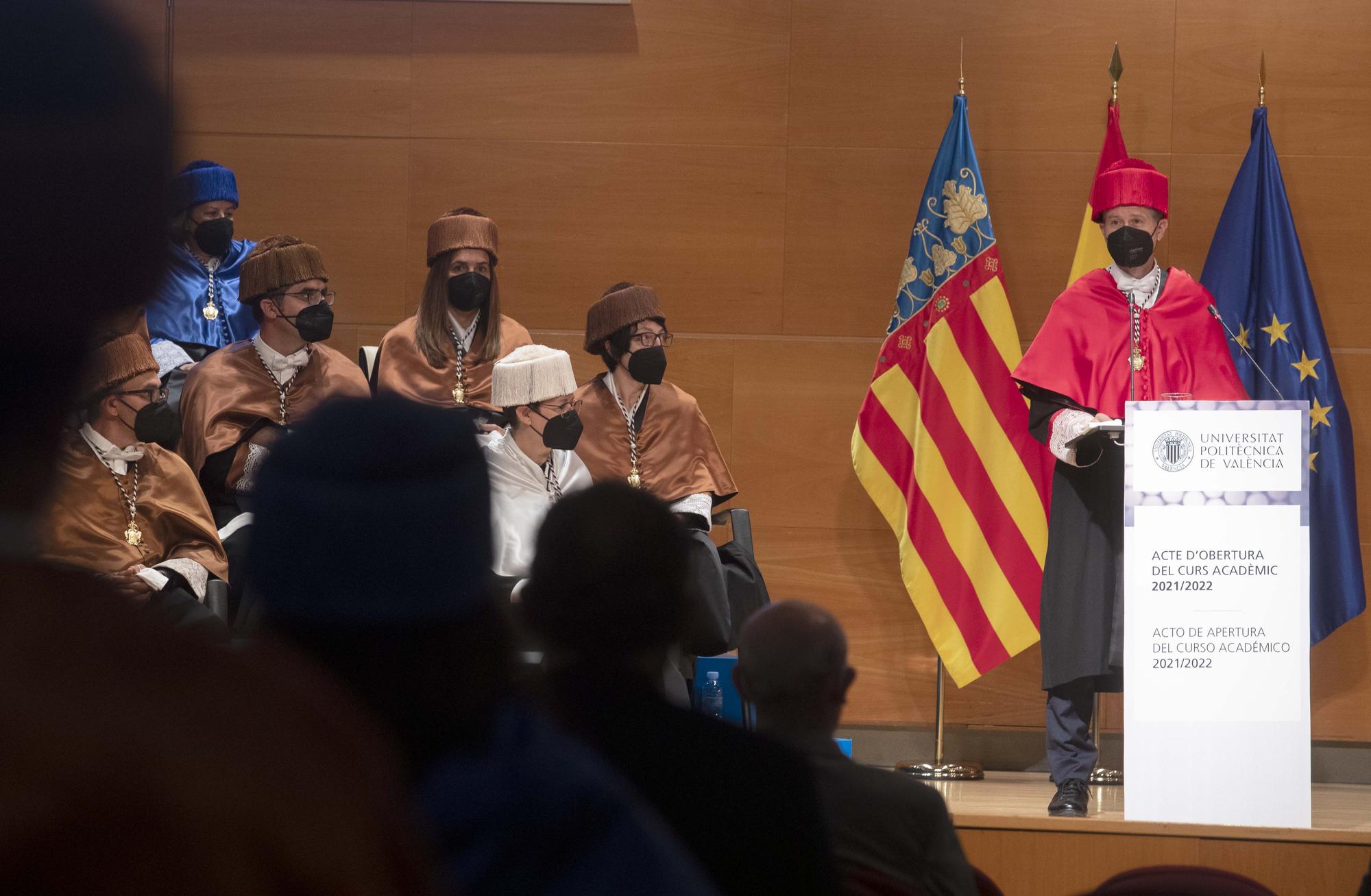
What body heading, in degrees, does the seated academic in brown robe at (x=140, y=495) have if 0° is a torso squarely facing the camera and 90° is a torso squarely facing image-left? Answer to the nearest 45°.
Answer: approximately 315°

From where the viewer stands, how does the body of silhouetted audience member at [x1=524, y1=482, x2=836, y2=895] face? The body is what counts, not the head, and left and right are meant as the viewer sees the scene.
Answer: facing away from the viewer

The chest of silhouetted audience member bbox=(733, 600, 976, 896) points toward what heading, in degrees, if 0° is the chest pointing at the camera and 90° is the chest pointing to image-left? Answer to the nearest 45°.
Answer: approximately 180°

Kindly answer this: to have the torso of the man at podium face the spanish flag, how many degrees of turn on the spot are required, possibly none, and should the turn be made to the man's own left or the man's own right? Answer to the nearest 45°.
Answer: approximately 180°

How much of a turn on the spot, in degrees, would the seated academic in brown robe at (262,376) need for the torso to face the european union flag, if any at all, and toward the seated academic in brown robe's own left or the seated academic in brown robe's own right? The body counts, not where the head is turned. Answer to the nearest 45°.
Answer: approximately 45° to the seated academic in brown robe's own left

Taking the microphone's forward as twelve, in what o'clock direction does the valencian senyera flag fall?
The valencian senyera flag is roughly at 12 o'clock from the microphone.

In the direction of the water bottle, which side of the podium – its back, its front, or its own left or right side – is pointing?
right

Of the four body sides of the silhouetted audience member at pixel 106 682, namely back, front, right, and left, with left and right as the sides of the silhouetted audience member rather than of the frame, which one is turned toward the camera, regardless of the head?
back
